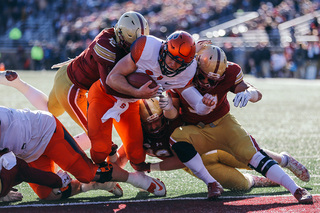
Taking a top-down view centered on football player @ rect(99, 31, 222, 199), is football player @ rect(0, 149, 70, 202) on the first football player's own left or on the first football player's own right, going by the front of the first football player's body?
on the first football player's own right

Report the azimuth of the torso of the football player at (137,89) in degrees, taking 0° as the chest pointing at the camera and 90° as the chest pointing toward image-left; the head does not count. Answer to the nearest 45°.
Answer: approximately 315°

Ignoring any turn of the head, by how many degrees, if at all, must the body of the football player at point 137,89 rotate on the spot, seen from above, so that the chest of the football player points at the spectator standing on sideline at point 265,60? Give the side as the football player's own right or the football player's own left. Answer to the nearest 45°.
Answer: approximately 135° to the football player's own left

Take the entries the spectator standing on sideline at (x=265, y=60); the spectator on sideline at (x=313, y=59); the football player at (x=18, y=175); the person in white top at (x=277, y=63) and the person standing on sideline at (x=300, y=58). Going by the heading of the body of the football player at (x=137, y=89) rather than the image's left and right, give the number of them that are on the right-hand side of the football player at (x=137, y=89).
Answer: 1

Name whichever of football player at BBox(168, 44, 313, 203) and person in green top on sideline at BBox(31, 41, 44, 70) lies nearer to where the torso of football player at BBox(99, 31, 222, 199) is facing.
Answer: the football player

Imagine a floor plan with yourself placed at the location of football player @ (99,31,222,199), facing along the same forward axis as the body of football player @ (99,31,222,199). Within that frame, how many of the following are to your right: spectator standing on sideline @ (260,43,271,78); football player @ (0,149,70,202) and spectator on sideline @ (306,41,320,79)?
1

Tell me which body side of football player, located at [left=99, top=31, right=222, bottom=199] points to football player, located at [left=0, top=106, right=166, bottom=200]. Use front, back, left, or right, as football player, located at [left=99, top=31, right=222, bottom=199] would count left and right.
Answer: right

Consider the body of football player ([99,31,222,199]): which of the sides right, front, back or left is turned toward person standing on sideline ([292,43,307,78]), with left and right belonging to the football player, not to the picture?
left

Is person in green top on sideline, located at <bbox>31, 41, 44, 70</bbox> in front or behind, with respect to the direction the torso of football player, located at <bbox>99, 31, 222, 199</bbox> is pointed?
behind
